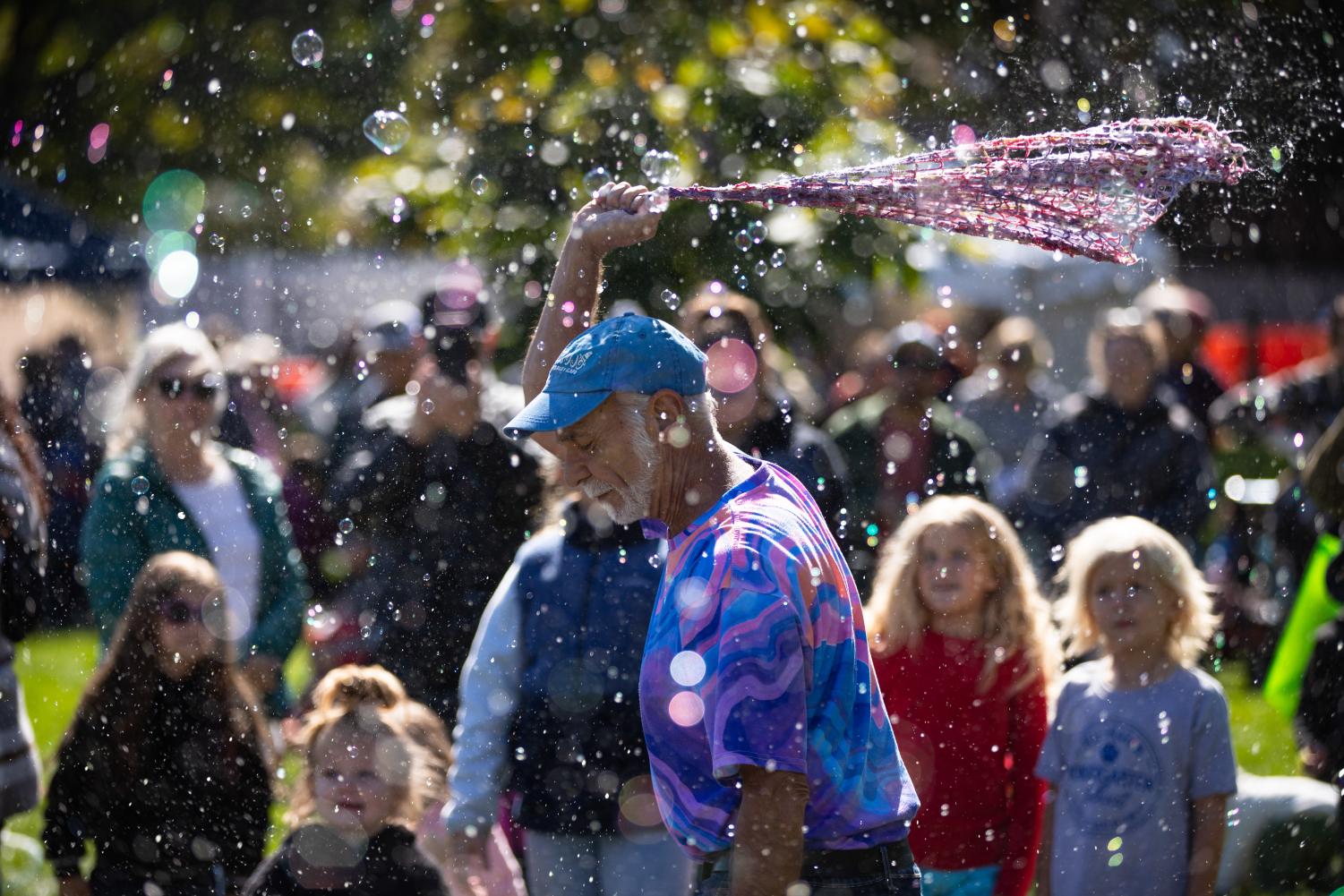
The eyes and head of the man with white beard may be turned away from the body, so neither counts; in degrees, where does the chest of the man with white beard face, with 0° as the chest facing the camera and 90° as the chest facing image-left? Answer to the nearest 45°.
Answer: approximately 90°

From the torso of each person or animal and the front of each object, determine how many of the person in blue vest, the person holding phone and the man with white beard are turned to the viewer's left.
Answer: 1
